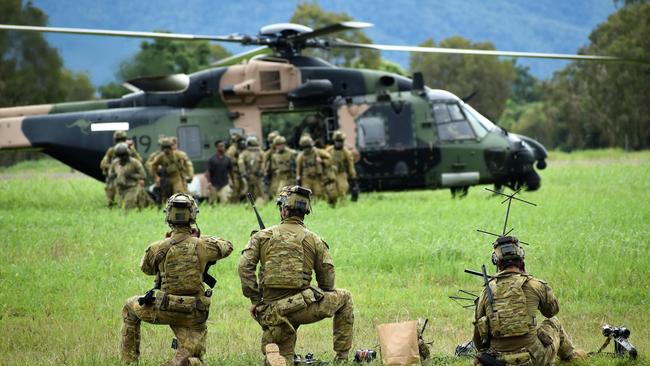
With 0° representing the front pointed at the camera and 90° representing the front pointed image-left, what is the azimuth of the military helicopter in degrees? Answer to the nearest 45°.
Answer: approximately 270°

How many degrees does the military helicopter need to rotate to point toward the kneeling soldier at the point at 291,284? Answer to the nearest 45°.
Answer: approximately 90° to its right

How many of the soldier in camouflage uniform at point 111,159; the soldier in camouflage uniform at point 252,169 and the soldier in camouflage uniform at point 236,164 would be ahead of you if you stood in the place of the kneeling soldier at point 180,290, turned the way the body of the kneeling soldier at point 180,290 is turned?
3

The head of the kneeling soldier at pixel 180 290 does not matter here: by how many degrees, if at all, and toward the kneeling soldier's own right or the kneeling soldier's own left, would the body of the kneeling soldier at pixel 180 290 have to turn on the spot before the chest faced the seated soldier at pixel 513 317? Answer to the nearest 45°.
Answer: approximately 90° to the kneeling soldier's own right

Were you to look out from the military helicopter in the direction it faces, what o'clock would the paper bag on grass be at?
The paper bag on grass is roughly at 3 o'clock from the military helicopter.

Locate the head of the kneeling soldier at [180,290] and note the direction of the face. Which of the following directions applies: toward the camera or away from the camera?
away from the camera

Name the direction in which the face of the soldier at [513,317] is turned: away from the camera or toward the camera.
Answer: away from the camera

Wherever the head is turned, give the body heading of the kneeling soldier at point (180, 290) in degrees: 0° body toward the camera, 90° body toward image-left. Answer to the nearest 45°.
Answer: approximately 180°

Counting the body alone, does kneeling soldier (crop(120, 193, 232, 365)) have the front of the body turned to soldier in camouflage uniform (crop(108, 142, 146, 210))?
yes
